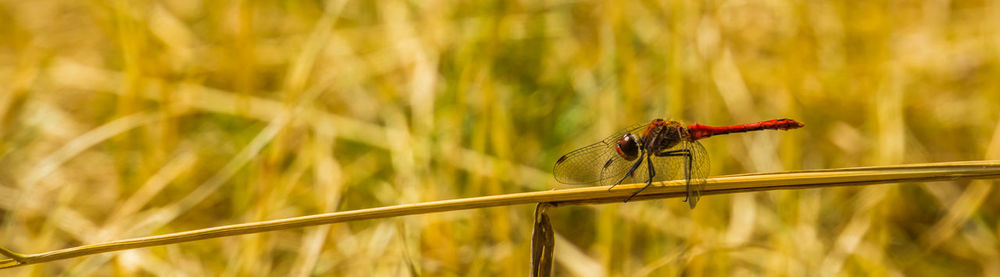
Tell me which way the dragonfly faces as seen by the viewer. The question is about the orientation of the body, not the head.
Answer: to the viewer's left
